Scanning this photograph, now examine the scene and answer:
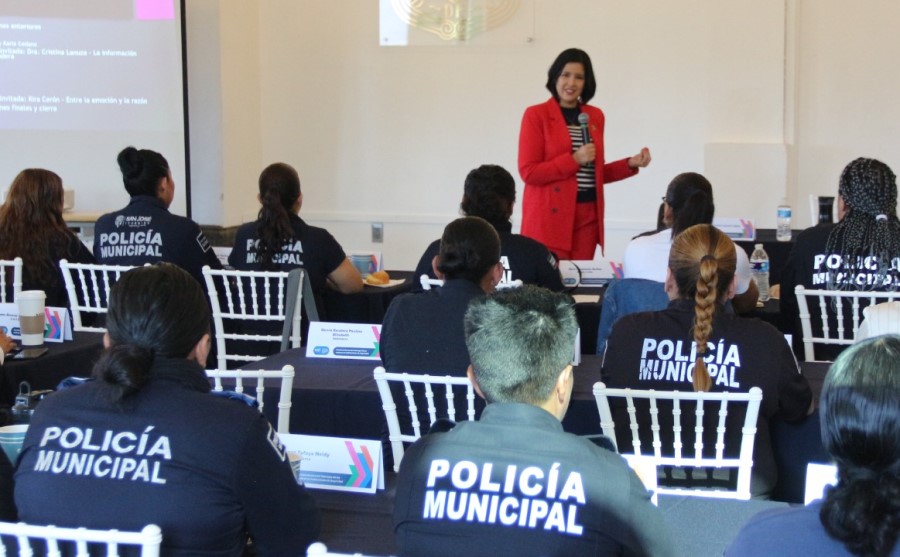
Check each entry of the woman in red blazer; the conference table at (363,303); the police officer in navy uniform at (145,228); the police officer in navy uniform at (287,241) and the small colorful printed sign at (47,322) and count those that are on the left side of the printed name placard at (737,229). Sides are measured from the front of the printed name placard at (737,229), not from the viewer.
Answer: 0

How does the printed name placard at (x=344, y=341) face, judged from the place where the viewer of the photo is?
facing the viewer

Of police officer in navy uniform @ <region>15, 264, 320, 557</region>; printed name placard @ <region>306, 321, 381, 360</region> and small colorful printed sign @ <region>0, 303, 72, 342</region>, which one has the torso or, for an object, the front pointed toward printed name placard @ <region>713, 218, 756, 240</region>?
the police officer in navy uniform

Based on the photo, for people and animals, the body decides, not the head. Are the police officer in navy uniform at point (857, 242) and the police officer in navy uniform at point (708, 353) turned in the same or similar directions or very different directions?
same or similar directions

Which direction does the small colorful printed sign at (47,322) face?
toward the camera

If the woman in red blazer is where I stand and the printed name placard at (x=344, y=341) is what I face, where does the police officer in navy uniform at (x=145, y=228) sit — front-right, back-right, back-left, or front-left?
front-right

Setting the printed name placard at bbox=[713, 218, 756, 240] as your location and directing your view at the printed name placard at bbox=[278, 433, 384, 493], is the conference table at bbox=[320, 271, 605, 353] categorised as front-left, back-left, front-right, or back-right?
front-right

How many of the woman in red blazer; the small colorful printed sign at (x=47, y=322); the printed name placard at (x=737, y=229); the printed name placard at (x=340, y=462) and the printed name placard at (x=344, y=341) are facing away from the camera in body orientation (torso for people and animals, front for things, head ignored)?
0

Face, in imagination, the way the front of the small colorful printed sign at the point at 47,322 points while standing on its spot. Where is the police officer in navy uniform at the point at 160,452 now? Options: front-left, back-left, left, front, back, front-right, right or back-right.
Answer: front

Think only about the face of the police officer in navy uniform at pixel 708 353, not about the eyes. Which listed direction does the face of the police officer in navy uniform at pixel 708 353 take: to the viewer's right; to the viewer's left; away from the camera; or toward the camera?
away from the camera

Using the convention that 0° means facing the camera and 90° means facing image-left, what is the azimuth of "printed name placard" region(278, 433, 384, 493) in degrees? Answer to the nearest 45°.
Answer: approximately 0°

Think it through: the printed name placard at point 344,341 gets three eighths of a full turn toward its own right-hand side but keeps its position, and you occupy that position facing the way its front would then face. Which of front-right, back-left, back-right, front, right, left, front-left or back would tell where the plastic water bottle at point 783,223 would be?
right

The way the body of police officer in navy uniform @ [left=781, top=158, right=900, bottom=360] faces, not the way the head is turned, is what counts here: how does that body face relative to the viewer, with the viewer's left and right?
facing away from the viewer

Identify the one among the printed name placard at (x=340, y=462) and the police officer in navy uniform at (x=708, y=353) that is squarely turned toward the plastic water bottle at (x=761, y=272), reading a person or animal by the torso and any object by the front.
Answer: the police officer in navy uniform

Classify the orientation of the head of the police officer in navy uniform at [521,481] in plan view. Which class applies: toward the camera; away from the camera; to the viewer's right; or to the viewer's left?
away from the camera

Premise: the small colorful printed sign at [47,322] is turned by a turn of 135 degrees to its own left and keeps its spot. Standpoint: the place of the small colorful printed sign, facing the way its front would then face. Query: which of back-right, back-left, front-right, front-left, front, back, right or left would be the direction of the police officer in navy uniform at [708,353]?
right

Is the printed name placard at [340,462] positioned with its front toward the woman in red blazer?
no

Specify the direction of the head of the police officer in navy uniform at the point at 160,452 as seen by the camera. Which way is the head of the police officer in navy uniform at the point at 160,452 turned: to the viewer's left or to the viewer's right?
to the viewer's right

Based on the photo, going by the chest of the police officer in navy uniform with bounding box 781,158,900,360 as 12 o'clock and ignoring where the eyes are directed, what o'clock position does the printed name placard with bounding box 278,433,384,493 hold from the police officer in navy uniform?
The printed name placard is roughly at 7 o'clock from the police officer in navy uniform.
